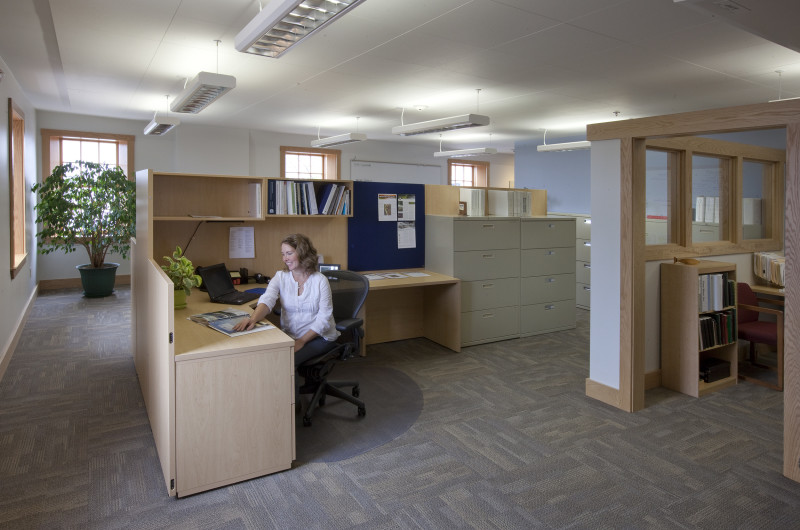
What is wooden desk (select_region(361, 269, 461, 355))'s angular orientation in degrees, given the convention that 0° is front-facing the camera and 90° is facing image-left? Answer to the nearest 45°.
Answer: approximately 315°

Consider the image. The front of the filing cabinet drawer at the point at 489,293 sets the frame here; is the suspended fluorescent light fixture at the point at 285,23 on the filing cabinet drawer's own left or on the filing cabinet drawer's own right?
on the filing cabinet drawer's own right

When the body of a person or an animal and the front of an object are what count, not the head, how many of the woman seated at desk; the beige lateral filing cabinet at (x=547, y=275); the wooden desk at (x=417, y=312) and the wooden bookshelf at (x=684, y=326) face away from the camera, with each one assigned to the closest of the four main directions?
0

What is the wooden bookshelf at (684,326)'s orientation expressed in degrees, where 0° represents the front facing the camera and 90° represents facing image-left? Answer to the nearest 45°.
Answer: approximately 315°

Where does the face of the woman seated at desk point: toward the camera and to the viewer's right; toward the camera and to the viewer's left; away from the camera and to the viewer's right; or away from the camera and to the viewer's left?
toward the camera and to the viewer's left

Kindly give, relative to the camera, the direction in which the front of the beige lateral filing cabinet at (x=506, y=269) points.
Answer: facing the viewer and to the right of the viewer

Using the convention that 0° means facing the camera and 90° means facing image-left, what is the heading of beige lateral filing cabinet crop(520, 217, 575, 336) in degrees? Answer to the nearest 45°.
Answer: approximately 315°
